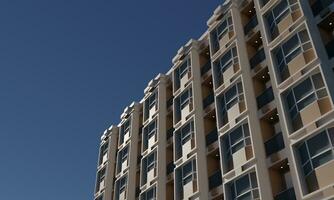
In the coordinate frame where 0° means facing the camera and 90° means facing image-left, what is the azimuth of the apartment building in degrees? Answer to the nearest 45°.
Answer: approximately 45°
